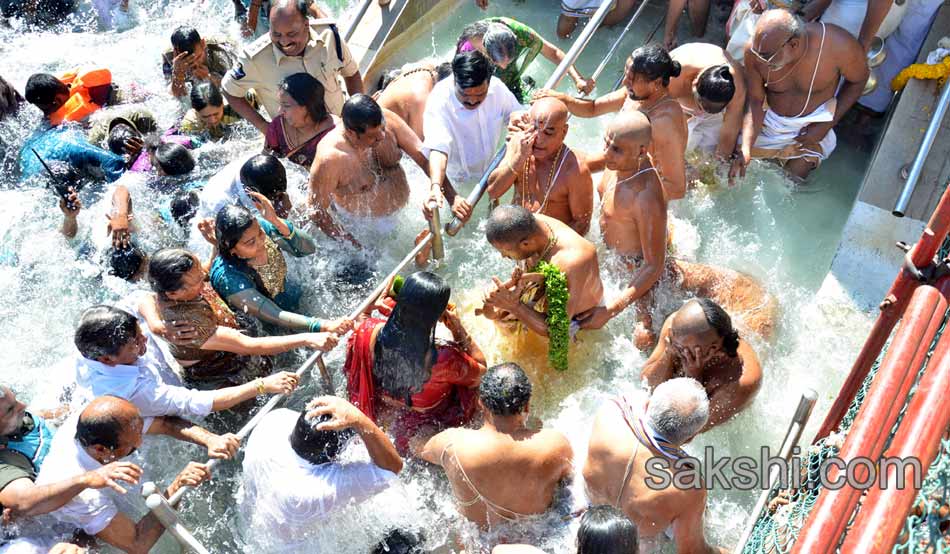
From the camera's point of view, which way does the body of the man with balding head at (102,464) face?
to the viewer's right

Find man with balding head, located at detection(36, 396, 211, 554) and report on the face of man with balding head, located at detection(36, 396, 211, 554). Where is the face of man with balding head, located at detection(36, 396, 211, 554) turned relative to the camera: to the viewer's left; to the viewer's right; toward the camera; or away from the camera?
to the viewer's right

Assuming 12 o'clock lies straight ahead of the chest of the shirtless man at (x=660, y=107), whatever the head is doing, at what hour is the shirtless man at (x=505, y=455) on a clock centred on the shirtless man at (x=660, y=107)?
the shirtless man at (x=505, y=455) is roughly at 9 o'clock from the shirtless man at (x=660, y=107).

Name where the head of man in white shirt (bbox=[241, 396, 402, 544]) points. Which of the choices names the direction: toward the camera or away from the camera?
away from the camera

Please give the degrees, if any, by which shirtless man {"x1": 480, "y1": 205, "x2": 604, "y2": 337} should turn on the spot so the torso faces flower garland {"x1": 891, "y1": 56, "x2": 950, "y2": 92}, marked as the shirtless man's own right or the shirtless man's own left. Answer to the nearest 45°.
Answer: approximately 180°

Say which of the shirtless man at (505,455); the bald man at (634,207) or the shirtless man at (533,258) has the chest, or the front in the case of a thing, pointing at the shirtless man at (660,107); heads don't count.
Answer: the shirtless man at (505,455)

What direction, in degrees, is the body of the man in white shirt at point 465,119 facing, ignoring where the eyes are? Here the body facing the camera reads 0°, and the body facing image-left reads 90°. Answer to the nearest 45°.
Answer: approximately 0°

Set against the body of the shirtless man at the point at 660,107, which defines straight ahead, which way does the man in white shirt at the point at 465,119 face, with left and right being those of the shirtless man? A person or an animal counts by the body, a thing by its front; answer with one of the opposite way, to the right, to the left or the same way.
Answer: to the left

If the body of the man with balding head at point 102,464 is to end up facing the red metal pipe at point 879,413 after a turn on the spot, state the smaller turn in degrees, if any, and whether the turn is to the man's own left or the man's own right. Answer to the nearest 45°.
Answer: approximately 45° to the man's own right

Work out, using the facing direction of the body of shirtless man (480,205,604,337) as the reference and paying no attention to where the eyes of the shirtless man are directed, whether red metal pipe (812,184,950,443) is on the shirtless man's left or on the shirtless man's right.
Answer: on the shirtless man's left

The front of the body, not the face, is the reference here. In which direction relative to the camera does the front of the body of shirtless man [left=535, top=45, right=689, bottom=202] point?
to the viewer's left

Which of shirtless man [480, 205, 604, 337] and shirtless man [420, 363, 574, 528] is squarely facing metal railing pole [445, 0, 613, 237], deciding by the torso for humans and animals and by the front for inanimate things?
shirtless man [420, 363, 574, 528]
